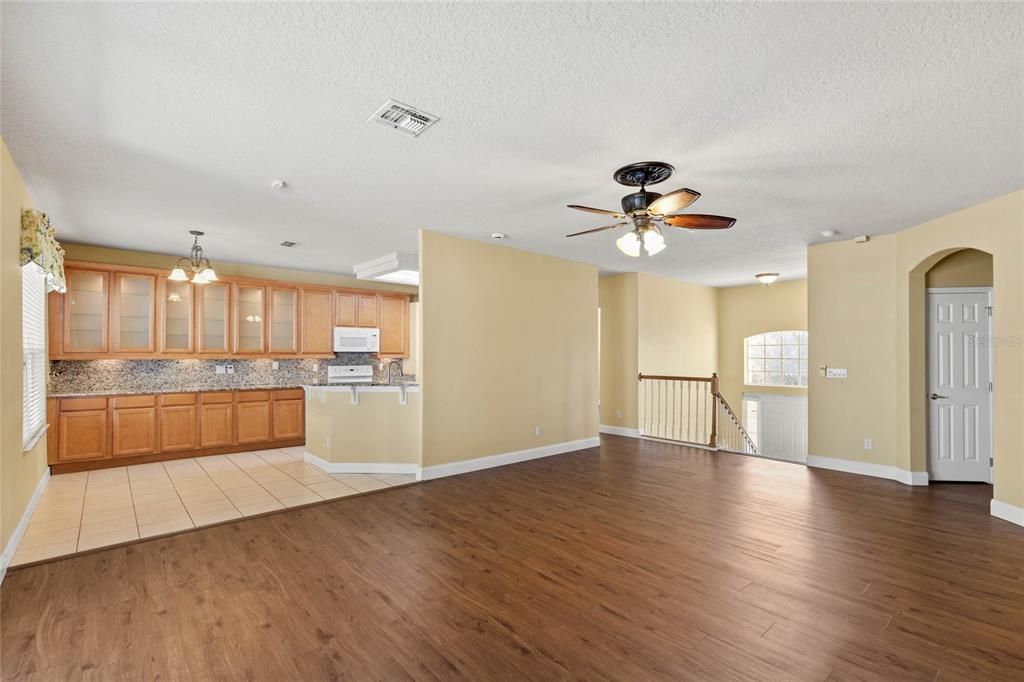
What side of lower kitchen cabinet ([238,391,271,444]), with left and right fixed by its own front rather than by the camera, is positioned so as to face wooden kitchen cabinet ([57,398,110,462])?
right

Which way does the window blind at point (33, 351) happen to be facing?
to the viewer's right

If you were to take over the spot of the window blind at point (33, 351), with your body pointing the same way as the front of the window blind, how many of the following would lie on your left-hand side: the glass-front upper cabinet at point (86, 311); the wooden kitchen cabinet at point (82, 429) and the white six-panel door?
2

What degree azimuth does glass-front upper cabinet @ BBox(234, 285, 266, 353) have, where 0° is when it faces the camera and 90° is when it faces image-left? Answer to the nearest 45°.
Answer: approximately 0°

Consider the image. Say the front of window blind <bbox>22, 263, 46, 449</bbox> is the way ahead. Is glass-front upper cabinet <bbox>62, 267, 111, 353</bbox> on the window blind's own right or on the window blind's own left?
on the window blind's own left

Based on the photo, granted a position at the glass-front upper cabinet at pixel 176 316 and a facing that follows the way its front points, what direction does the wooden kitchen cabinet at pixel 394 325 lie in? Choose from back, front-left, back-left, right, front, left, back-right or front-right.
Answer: left
